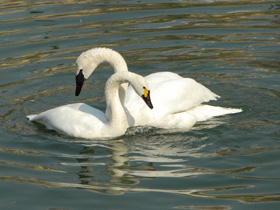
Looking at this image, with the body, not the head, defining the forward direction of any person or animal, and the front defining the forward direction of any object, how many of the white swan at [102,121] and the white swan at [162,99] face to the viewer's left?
1

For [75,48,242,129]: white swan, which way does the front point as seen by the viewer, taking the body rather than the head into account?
to the viewer's left

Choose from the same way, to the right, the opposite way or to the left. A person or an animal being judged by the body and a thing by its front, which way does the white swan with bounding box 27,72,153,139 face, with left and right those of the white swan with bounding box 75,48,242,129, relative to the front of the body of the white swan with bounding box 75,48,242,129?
the opposite way

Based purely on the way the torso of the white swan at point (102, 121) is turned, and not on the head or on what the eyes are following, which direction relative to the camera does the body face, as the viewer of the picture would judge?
to the viewer's right

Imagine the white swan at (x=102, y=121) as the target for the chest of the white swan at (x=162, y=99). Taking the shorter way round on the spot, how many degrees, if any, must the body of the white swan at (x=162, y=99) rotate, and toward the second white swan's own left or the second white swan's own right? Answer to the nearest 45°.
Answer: approximately 45° to the second white swan's own left
